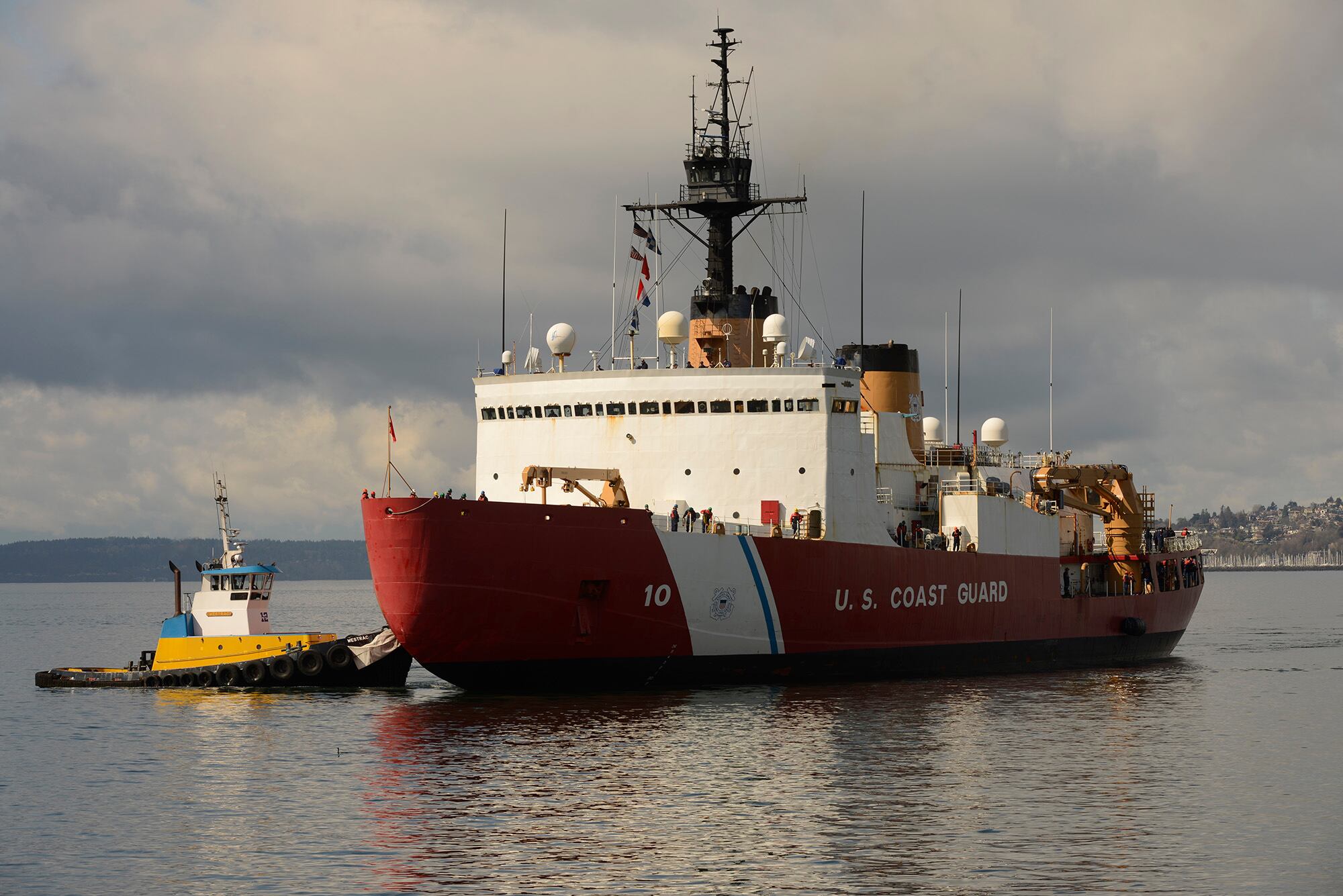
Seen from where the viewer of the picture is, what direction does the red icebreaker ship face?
facing the viewer and to the left of the viewer

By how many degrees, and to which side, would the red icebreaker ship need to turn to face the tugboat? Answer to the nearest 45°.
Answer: approximately 45° to its right
